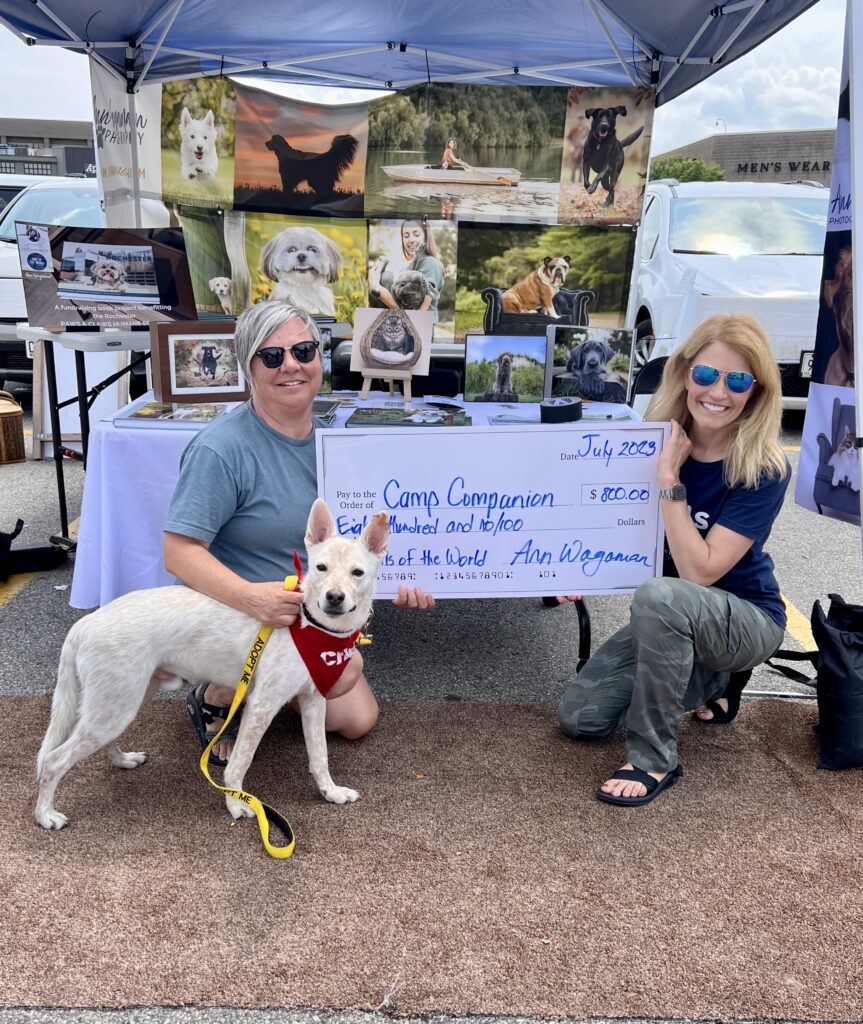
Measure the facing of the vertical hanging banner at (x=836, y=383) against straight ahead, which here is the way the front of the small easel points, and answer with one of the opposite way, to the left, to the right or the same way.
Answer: to the right

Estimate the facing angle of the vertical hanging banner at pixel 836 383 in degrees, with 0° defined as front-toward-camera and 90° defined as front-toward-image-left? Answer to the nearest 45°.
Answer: approximately 45°

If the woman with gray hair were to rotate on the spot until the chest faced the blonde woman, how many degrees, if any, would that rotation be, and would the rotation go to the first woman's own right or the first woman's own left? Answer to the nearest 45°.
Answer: approximately 45° to the first woman's own left

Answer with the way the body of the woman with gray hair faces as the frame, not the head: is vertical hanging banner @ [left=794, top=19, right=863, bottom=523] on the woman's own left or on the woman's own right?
on the woman's own left

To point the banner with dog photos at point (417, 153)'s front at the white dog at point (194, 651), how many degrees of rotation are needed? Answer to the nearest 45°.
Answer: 0° — it already faces it

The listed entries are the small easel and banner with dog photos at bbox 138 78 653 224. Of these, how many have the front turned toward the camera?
2

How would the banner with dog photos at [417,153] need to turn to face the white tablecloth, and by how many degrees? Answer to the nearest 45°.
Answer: approximately 45° to its right

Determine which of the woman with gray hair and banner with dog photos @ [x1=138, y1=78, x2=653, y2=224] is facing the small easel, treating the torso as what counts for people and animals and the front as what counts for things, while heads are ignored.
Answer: the banner with dog photos
